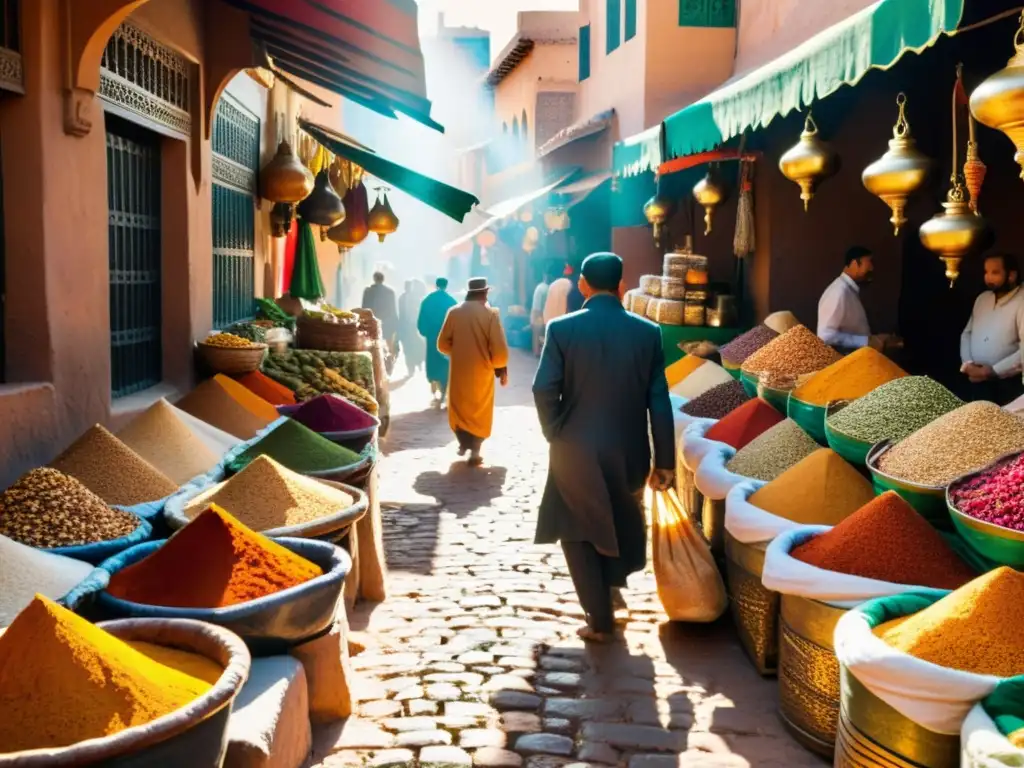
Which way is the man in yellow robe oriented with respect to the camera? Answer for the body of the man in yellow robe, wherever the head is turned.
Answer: away from the camera

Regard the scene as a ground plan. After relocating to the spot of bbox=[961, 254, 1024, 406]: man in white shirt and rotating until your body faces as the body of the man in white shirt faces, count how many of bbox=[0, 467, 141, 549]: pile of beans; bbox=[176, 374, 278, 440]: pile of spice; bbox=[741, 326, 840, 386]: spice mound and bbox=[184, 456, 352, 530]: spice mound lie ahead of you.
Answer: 4

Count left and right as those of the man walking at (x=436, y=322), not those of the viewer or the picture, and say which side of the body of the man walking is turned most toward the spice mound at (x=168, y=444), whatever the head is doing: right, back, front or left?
back

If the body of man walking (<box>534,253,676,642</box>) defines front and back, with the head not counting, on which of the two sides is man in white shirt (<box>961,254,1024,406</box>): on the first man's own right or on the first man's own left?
on the first man's own right

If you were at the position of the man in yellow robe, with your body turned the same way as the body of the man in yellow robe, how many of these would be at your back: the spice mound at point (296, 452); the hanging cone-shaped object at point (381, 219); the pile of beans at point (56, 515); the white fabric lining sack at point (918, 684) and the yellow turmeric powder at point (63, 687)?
4

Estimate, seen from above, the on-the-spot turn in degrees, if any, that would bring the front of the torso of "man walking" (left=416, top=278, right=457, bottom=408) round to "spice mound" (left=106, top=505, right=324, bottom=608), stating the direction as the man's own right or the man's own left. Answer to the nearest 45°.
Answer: approximately 180°

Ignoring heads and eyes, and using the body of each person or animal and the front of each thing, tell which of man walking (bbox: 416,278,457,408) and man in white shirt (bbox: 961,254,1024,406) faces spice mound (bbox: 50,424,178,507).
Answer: the man in white shirt

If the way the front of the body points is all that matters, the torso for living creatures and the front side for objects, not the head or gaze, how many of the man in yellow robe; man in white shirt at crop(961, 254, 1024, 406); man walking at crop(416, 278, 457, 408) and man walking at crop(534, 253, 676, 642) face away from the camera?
3

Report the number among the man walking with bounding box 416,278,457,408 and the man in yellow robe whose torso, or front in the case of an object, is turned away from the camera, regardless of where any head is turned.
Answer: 2

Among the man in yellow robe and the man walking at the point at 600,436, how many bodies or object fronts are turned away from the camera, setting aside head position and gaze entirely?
2

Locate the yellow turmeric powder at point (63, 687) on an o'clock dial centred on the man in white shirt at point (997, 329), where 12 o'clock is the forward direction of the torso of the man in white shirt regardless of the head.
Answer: The yellow turmeric powder is roughly at 11 o'clock from the man in white shirt.

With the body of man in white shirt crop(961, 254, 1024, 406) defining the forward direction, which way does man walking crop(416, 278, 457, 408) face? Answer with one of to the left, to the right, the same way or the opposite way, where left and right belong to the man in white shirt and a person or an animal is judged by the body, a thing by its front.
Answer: to the right

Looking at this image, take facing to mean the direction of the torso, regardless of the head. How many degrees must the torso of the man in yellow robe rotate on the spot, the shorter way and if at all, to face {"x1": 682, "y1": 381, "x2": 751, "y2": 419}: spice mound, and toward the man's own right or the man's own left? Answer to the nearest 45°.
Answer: approximately 135° to the man's own right

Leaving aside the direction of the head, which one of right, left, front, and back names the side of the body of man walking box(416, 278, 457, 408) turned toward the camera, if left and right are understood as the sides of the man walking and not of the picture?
back

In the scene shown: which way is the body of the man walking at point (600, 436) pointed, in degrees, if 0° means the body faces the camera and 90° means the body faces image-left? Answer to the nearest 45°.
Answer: approximately 180°

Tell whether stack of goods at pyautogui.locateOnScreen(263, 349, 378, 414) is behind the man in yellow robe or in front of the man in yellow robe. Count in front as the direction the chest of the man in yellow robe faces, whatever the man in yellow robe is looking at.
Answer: behind
